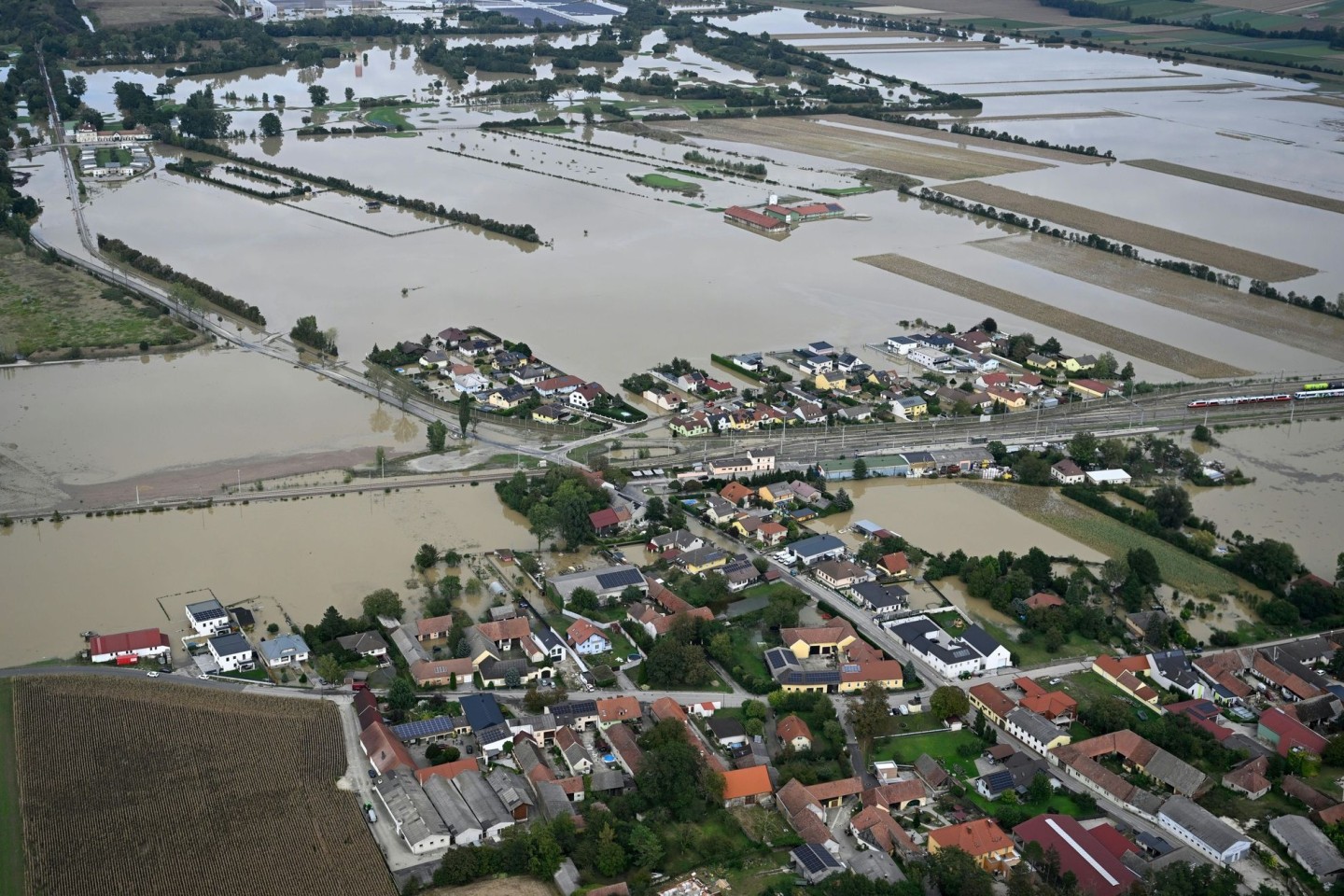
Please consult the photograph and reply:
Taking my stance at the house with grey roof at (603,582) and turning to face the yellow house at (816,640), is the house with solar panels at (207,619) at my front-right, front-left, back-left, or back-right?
back-right

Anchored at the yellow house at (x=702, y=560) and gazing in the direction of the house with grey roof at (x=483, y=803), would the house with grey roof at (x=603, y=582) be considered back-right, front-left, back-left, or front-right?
front-right

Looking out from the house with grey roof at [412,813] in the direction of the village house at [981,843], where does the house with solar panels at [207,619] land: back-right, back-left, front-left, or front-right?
back-left

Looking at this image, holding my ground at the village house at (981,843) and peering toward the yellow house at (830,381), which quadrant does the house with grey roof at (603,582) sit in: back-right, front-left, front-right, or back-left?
front-left
